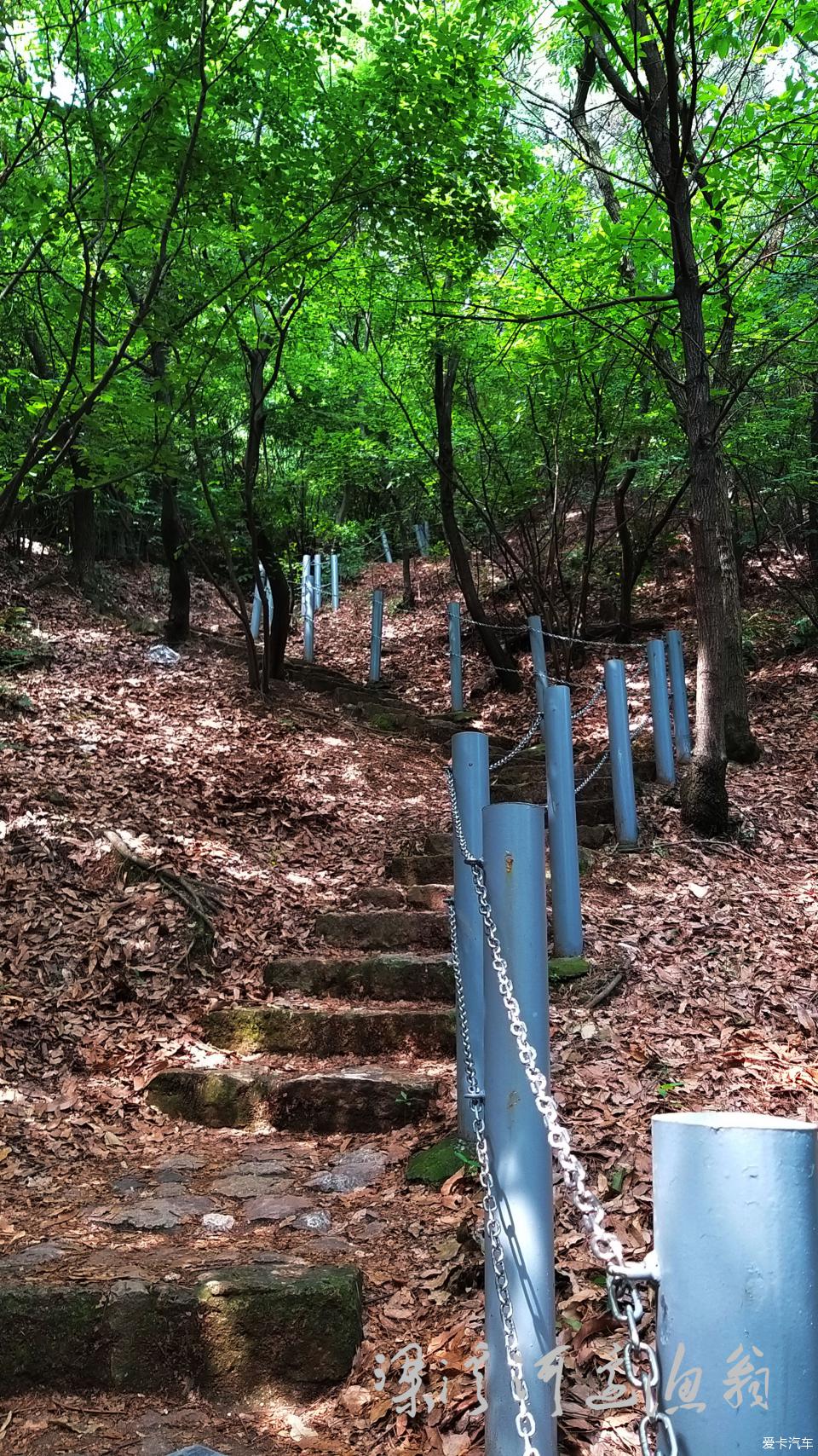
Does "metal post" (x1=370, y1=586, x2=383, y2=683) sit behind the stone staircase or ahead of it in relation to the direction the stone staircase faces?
behind

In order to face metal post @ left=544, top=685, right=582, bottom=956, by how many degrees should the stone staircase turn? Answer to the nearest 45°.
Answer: approximately 135° to its left

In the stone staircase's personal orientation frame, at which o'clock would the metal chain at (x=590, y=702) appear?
The metal chain is roughly at 7 o'clock from the stone staircase.

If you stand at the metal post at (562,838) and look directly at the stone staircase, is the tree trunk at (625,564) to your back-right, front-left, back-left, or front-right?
back-right

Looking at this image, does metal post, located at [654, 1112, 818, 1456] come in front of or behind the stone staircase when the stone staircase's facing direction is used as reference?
in front

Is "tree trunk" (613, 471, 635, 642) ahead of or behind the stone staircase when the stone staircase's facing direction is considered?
behind

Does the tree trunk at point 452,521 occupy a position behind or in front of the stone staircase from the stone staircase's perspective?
behind

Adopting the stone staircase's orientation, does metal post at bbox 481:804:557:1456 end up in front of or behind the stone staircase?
in front
